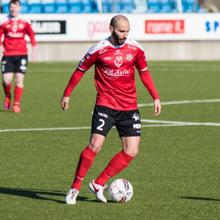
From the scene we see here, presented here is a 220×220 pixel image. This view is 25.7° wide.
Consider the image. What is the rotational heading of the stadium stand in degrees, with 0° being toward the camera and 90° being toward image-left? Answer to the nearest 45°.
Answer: approximately 0°

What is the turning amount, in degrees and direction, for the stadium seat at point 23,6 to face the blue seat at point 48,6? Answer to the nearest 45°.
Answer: approximately 90° to its left

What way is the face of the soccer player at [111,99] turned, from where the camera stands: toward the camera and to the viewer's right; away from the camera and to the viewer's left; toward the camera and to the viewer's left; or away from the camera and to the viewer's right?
toward the camera and to the viewer's right

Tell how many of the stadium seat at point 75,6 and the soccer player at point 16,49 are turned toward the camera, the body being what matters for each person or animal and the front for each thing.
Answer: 2

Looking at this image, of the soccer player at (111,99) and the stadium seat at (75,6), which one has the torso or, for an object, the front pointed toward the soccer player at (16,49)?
the stadium seat

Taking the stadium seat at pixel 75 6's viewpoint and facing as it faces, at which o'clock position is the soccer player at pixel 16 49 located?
The soccer player is roughly at 12 o'clock from the stadium seat.

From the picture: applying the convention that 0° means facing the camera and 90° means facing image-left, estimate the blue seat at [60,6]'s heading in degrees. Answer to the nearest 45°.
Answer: approximately 0°

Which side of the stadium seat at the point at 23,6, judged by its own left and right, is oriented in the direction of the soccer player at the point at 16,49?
front

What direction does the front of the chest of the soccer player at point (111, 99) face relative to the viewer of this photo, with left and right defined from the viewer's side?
facing the viewer

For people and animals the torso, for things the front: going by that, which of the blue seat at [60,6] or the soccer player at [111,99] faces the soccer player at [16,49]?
the blue seat

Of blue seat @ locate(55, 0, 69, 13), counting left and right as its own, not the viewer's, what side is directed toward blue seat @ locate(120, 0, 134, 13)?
left

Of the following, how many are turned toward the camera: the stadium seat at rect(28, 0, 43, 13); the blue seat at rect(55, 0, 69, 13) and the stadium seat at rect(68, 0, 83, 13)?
3
